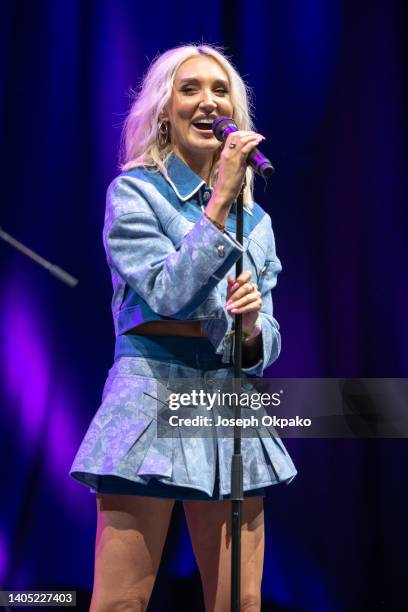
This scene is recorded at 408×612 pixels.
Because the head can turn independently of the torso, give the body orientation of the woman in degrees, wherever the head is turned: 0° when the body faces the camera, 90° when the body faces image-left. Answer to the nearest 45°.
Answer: approximately 315°
